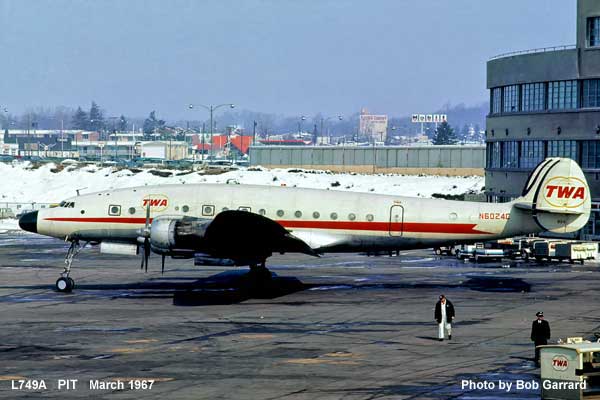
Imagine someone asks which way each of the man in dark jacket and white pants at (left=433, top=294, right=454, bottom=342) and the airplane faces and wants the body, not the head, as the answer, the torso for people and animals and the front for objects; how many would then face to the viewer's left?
1

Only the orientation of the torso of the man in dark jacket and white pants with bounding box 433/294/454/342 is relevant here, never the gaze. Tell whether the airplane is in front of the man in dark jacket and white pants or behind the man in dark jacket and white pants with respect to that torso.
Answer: behind

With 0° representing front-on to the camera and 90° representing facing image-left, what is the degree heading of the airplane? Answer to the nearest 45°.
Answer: approximately 90°

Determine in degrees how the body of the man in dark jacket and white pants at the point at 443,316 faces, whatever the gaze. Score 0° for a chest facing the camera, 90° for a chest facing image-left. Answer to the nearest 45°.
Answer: approximately 0°

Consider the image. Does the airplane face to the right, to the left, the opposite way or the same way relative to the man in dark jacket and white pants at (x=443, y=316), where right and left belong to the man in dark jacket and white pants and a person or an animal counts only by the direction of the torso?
to the right

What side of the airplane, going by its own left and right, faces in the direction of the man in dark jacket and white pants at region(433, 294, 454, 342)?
left
